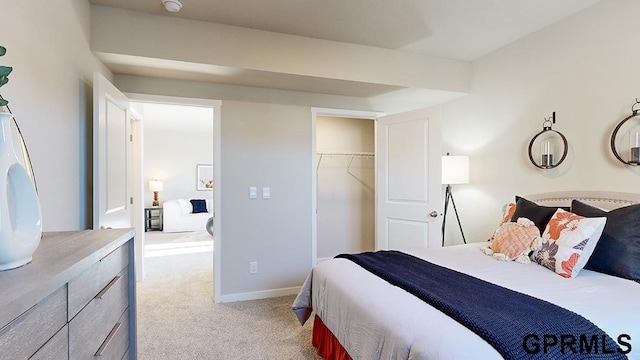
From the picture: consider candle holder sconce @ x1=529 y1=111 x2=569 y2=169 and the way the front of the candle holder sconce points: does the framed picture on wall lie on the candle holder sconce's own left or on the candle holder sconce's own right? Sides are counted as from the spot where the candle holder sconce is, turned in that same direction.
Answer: on the candle holder sconce's own right

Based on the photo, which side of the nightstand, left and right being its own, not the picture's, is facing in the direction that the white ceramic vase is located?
front

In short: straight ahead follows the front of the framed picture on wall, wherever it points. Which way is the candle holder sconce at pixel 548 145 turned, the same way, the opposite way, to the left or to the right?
to the right

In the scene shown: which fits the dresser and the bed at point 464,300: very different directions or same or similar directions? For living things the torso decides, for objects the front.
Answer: very different directions

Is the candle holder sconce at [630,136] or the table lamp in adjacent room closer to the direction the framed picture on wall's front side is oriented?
the candle holder sconce

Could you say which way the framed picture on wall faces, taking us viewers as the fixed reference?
facing the viewer

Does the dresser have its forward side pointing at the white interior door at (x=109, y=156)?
no

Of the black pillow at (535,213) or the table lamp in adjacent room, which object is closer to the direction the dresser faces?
the black pillow

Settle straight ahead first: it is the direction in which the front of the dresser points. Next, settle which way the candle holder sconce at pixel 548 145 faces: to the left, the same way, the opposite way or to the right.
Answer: the opposite way

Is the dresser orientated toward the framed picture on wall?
no

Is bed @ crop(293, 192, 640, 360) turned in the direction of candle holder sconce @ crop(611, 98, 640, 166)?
no

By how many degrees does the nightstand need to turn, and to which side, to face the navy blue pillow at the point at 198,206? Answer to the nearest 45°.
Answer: approximately 45° to its left

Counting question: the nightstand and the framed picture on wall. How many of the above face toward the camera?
2

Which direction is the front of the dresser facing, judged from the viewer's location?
facing the viewer and to the right of the viewer

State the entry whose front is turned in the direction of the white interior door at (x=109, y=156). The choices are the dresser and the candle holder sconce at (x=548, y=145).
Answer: the candle holder sconce

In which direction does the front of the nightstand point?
toward the camera

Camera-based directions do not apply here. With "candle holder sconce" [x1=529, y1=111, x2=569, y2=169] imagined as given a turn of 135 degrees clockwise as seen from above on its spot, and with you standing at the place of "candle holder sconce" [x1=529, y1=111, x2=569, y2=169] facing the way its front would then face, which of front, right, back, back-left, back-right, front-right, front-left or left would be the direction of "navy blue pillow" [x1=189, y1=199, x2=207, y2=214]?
left

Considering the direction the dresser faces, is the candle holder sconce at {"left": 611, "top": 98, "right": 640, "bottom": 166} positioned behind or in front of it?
in front

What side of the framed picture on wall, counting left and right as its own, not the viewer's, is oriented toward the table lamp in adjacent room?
right

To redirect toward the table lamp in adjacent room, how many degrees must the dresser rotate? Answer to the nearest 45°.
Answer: approximately 135° to its left

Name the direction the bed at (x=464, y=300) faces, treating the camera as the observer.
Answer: facing the viewer and to the left of the viewer
